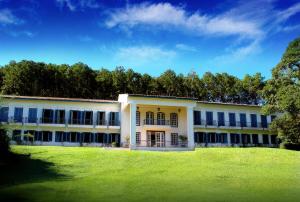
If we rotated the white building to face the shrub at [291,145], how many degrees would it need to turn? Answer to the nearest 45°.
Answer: approximately 90° to its left

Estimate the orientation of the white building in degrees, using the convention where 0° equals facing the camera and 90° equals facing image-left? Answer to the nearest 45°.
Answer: approximately 0°
